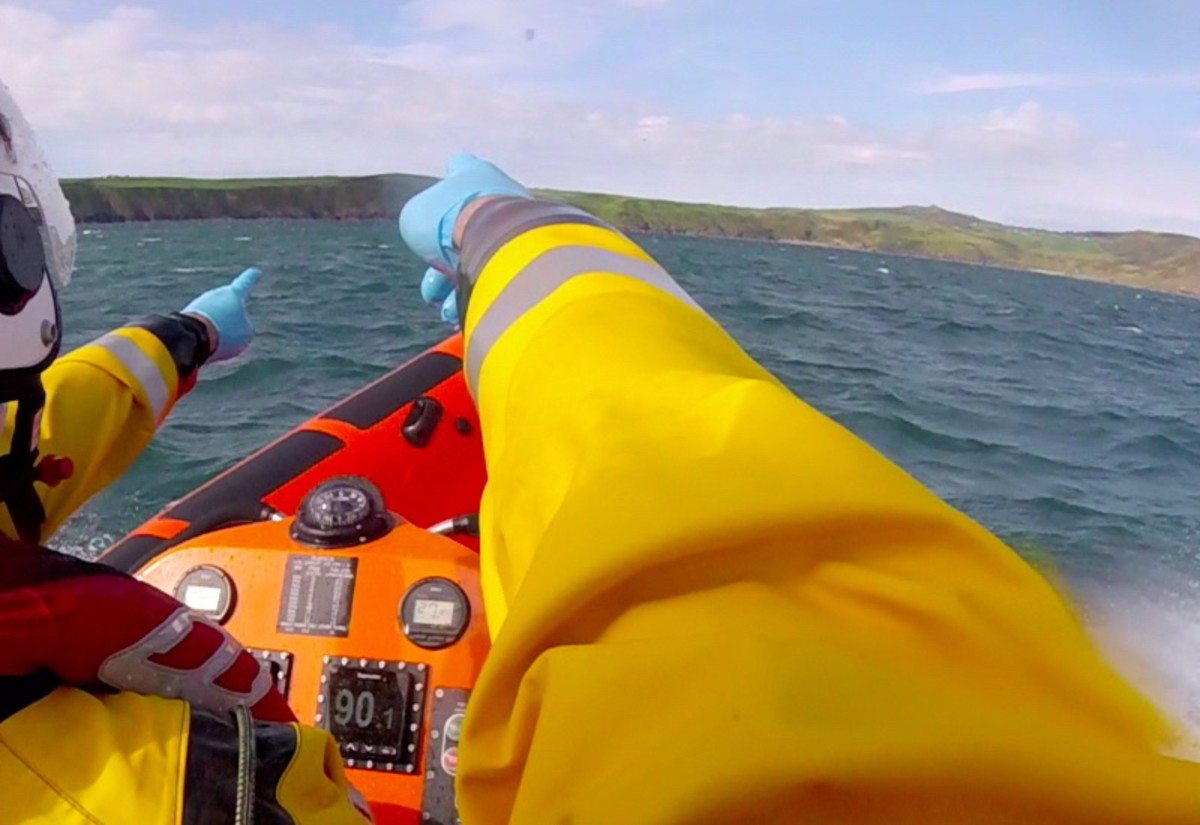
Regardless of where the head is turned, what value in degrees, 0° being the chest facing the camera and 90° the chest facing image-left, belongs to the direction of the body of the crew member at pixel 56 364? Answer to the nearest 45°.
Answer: approximately 225°
